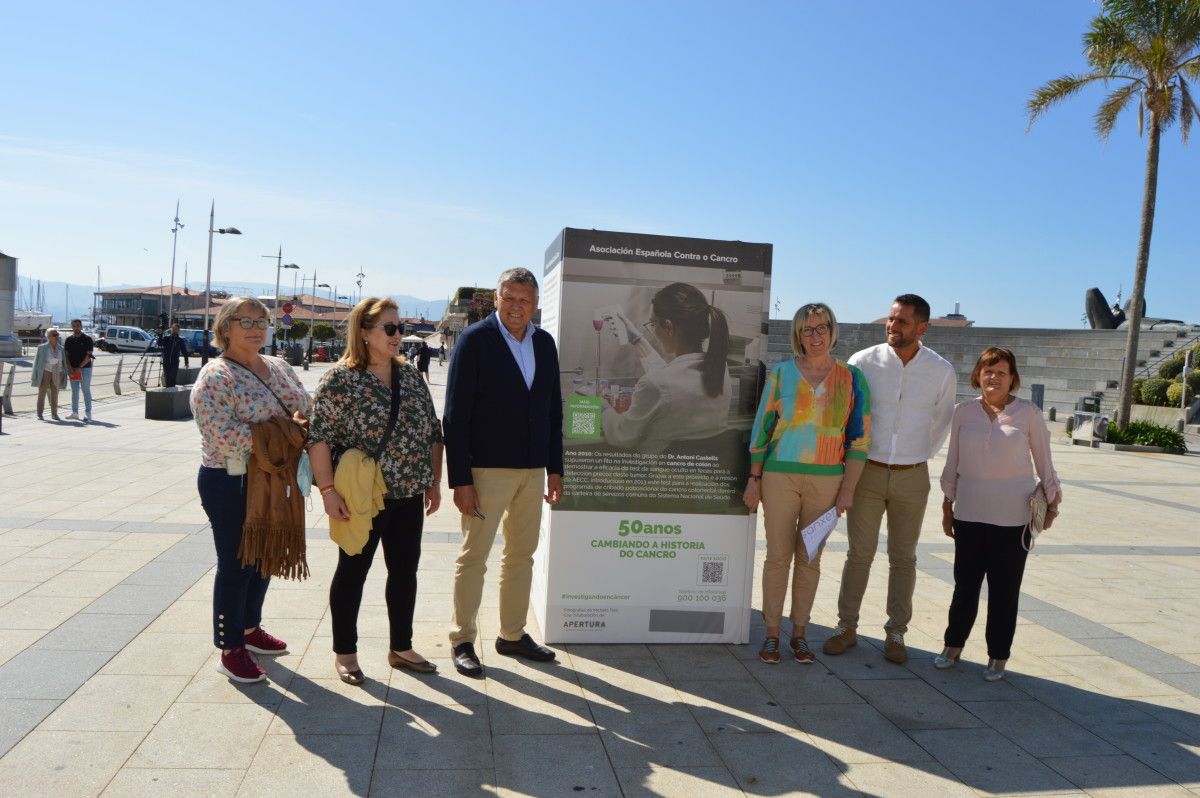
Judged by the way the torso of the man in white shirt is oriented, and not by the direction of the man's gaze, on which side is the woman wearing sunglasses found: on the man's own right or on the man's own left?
on the man's own right

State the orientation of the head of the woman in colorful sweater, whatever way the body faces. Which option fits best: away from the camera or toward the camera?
toward the camera

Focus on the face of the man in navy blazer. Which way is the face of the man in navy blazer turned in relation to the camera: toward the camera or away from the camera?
toward the camera

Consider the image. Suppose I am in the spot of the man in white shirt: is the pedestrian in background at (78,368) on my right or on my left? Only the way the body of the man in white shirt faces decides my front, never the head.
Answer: on my right

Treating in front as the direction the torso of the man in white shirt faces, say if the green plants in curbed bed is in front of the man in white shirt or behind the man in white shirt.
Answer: behind

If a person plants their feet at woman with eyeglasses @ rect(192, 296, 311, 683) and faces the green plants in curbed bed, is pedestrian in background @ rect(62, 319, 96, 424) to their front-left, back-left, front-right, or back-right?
front-left

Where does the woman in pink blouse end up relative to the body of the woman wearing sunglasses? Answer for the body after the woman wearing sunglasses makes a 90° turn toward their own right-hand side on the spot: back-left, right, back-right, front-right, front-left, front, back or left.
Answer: back-left

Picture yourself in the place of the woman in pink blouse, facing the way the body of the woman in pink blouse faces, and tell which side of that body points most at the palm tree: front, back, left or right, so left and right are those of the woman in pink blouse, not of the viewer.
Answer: back

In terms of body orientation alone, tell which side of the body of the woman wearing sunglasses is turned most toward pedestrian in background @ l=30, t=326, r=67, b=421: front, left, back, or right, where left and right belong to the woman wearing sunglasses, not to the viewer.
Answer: back

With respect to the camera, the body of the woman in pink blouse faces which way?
toward the camera

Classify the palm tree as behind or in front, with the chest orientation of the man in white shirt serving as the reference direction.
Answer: behind

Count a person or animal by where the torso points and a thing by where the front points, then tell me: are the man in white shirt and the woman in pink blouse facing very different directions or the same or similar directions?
same or similar directions

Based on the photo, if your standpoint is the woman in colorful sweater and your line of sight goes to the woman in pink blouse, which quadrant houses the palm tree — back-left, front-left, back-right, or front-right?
front-left

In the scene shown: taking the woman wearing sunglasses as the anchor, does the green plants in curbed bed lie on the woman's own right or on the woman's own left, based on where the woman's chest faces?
on the woman's own left

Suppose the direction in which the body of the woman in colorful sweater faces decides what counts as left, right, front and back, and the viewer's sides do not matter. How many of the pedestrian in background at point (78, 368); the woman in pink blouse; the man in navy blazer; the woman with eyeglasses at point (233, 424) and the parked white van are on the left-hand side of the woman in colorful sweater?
1

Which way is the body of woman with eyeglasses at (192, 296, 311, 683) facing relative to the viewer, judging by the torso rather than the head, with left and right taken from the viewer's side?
facing the viewer and to the right of the viewer

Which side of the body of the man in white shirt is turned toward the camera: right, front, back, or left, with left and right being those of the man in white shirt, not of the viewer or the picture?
front

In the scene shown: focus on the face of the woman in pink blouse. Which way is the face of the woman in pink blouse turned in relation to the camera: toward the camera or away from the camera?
toward the camera
